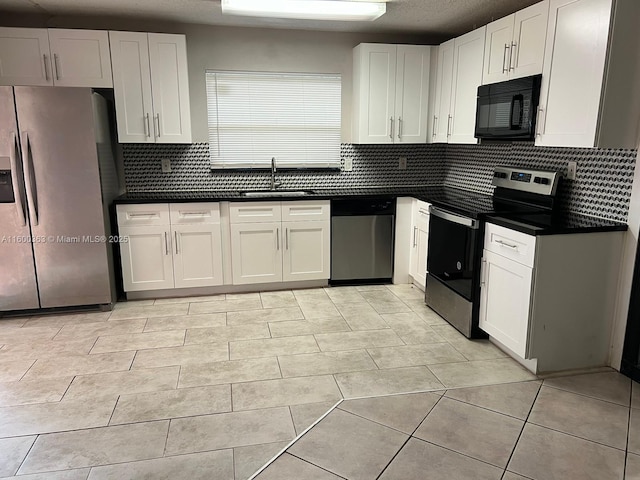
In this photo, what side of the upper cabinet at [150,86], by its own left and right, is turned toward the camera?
front

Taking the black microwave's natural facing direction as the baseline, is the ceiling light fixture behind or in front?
in front

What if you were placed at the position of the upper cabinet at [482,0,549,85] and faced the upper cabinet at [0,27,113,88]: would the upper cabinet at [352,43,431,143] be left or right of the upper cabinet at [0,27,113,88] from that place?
right

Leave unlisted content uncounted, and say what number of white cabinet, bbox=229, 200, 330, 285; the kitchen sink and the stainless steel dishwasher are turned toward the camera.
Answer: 3

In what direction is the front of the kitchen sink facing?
toward the camera

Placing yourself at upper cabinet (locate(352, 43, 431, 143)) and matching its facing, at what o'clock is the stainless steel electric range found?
The stainless steel electric range is roughly at 11 o'clock from the upper cabinet.

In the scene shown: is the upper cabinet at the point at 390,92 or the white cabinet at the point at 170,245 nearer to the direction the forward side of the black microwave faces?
the white cabinet

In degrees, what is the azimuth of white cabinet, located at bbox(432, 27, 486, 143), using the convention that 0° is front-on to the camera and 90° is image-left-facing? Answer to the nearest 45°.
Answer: approximately 45°

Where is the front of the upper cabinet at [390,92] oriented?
toward the camera

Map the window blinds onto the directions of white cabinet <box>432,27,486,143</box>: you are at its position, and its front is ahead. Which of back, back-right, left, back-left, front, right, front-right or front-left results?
front-right

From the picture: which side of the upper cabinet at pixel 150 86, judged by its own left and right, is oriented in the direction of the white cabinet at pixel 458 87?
left

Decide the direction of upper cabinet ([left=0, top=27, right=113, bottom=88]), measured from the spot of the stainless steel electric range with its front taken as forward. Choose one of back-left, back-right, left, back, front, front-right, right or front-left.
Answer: front-right

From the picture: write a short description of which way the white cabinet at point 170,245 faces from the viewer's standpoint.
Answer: facing the viewer

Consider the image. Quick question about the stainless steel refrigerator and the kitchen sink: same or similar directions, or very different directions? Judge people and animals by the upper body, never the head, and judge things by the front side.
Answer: same or similar directions

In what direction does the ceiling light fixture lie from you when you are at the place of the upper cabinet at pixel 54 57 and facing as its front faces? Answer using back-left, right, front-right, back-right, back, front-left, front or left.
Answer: front-left

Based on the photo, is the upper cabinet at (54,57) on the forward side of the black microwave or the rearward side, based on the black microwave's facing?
on the forward side
